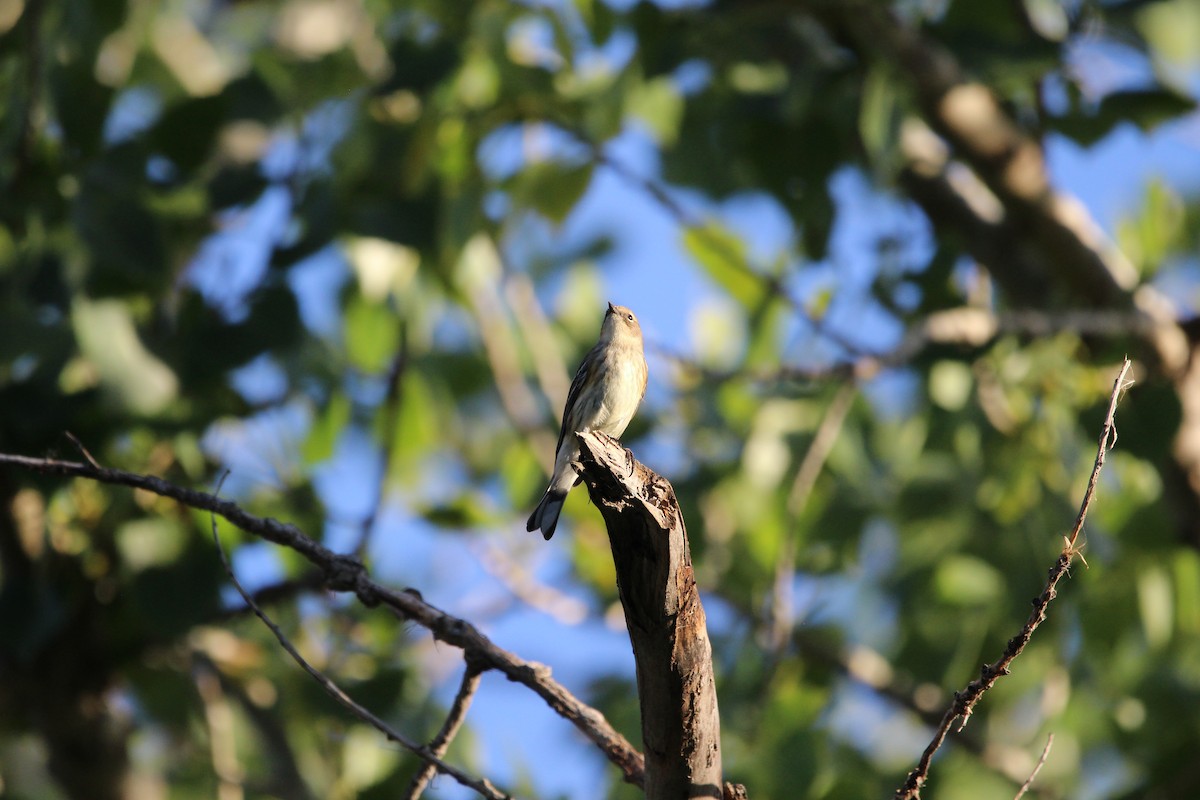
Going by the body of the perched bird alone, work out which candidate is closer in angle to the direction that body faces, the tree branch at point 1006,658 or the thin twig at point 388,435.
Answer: the tree branch

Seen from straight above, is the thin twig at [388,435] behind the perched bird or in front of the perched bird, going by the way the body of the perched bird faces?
behind

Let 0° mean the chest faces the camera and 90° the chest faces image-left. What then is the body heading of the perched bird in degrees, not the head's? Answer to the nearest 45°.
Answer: approximately 315°
